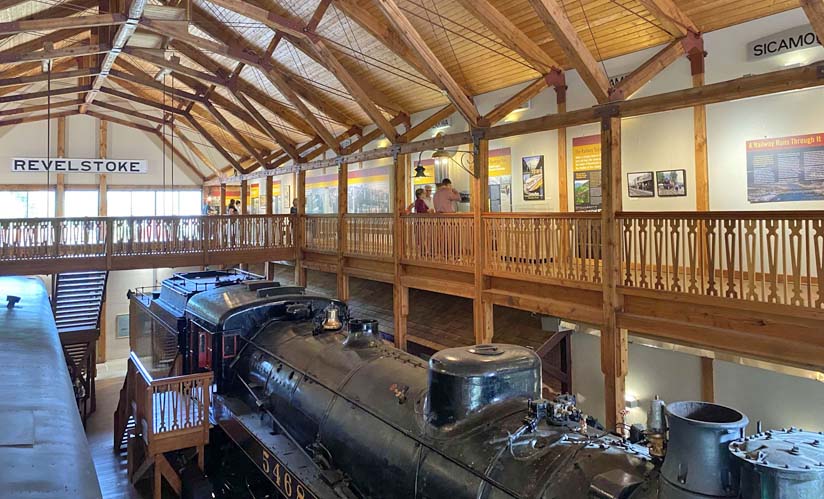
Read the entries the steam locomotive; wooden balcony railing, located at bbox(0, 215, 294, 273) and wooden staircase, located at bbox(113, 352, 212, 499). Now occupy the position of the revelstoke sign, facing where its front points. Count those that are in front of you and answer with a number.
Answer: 3

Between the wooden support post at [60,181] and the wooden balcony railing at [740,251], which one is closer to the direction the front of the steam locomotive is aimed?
the wooden balcony railing

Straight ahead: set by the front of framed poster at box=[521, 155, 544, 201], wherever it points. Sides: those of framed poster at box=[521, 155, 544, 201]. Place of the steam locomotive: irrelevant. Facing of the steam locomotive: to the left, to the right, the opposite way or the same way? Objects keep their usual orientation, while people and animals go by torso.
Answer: to the left

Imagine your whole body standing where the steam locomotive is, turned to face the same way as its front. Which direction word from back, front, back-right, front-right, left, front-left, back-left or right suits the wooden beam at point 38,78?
back

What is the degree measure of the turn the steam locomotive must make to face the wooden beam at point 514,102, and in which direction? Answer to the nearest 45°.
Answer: approximately 135° to its left

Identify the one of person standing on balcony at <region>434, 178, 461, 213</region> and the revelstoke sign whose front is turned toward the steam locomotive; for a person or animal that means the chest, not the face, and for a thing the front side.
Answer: the revelstoke sign

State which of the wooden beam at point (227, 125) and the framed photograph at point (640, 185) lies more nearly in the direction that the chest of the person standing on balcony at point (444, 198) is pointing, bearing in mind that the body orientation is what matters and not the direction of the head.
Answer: the framed photograph

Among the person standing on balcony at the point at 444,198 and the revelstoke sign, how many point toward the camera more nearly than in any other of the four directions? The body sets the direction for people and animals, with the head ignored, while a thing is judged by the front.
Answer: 1

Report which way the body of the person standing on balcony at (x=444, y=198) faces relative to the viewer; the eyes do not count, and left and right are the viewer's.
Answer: facing away from the viewer and to the right of the viewer

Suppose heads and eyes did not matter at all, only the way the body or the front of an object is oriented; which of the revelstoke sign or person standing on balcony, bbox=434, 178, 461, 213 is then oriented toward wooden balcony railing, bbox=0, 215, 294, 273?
the revelstoke sign

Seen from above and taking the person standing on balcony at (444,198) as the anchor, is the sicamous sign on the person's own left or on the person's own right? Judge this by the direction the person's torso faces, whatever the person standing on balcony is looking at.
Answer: on the person's own right

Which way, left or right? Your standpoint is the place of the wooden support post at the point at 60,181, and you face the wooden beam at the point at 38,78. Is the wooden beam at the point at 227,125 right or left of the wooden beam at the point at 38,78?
left

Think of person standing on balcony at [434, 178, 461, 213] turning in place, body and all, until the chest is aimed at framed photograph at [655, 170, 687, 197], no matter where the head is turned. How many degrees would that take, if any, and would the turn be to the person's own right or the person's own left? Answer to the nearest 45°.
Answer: approximately 45° to the person's own right
